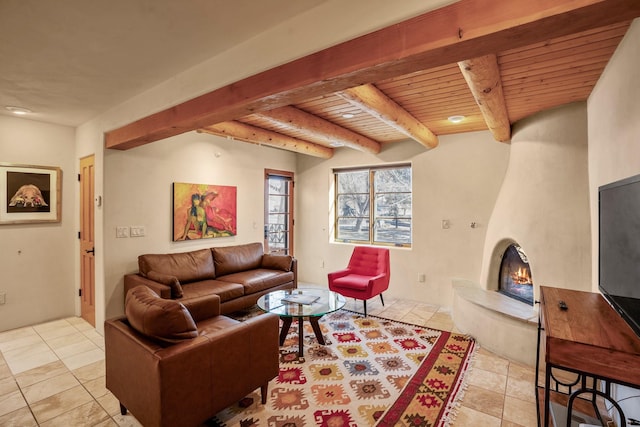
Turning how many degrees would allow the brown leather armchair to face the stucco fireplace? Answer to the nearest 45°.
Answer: approximately 45° to its right

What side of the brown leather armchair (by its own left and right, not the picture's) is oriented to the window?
front

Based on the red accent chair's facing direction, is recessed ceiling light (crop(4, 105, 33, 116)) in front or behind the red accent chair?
in front

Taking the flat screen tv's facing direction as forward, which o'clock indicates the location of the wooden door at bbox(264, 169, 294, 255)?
The wooden door is roughly at 2 o'clock from the flat screen tv.

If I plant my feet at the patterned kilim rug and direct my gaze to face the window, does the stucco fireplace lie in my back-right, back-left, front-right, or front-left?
front-right

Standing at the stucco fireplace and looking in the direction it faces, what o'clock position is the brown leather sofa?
The brown leather sofa is roughly at 1 o'clock from the stucco fireplace.

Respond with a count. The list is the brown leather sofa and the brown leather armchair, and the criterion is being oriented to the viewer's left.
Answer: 0

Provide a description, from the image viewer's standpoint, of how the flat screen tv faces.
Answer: facing the viewer and to the left of the viewer

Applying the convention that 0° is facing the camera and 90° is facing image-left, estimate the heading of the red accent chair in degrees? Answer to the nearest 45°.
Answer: approximately 45°

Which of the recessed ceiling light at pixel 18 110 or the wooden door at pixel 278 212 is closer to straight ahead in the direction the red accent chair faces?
the recessed ceiling light

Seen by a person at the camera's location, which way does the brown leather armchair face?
facing away from the viewer and to the right of the viewer

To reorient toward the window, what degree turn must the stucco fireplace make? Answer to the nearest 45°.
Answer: approximately 90° to its right

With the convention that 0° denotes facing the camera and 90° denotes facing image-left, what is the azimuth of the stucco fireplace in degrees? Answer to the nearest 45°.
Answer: approximately 45°

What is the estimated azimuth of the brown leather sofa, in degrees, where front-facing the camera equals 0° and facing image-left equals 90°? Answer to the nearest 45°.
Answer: approximately 315°

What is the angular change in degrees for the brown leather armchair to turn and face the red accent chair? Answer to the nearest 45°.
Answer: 0° — it already faces it

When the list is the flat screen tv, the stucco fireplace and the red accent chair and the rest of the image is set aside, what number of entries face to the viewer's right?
0

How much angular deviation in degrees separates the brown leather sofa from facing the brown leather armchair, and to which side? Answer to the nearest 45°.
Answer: approximately 45° to its right
